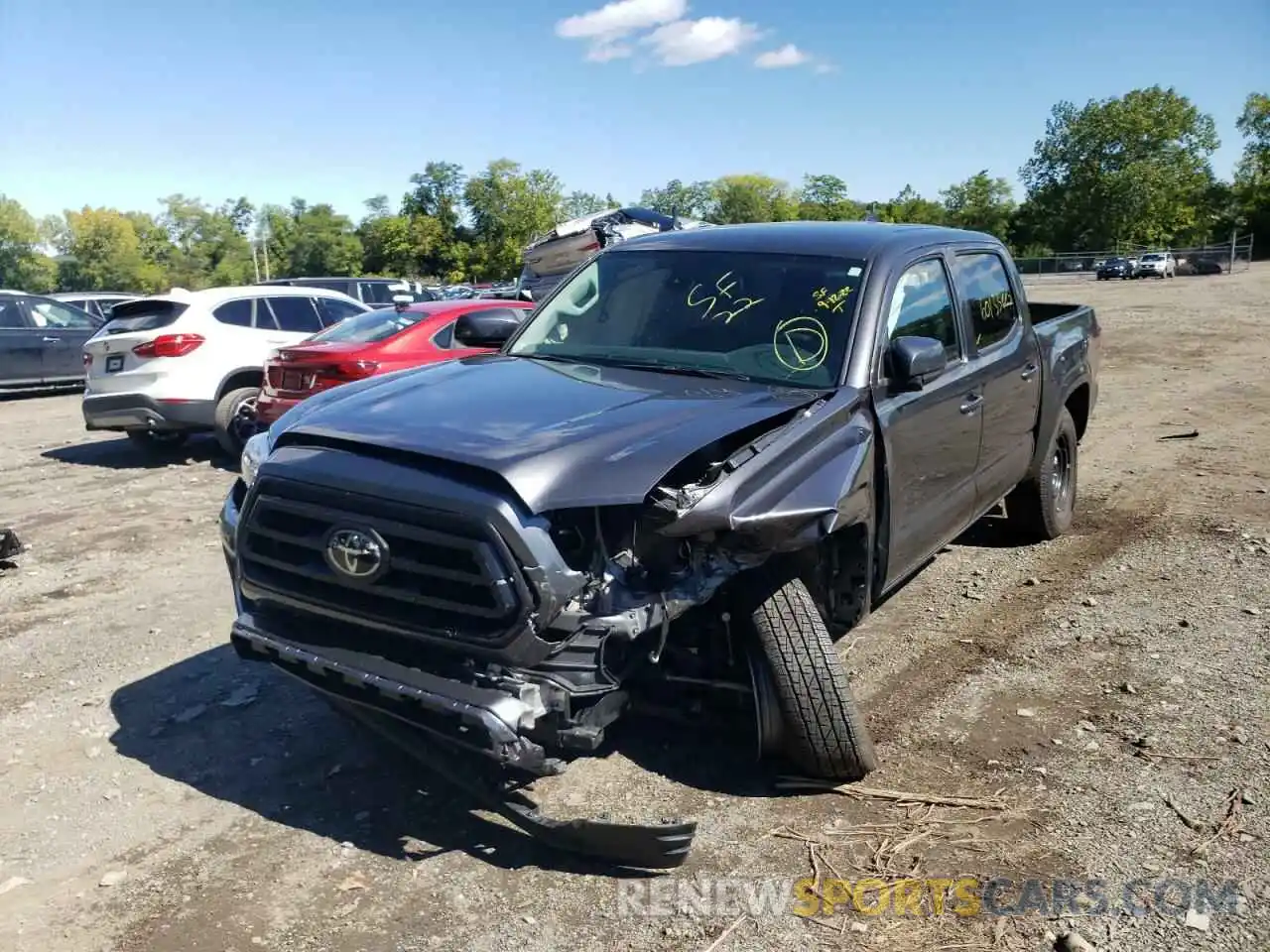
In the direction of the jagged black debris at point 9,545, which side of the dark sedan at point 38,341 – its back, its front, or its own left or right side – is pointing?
right

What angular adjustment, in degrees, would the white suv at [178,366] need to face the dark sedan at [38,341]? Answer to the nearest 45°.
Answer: approximately 45° to its left

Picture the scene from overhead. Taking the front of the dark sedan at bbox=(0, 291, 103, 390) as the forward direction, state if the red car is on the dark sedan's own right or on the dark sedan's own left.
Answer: on the dark sedan's own right

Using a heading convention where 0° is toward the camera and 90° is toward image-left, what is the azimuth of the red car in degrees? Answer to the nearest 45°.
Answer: approximately 225°

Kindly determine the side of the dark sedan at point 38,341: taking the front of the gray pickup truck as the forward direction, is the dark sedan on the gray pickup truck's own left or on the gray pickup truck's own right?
on the gray pickup truck's own right

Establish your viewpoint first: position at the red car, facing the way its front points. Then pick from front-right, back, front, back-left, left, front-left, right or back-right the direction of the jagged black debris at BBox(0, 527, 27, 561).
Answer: back

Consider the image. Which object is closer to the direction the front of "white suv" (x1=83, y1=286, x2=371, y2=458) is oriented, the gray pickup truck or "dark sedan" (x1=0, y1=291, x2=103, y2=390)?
the dark sedan

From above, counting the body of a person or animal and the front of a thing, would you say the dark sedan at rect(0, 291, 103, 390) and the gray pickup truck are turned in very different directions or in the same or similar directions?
very different directions

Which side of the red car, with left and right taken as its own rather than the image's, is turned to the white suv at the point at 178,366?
left

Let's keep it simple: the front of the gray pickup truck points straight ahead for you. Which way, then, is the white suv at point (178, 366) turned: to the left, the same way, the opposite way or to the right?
the opposite way

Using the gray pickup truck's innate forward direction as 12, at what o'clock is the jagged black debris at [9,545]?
The jagged black debris is roughly at 3 o'clock from the gray pickup truck.

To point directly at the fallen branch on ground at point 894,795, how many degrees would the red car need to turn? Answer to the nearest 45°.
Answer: approximately 135° to its right

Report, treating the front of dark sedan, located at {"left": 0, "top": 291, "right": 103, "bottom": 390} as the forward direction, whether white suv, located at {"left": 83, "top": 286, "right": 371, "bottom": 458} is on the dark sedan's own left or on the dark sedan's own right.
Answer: on the dark sedan's own right
